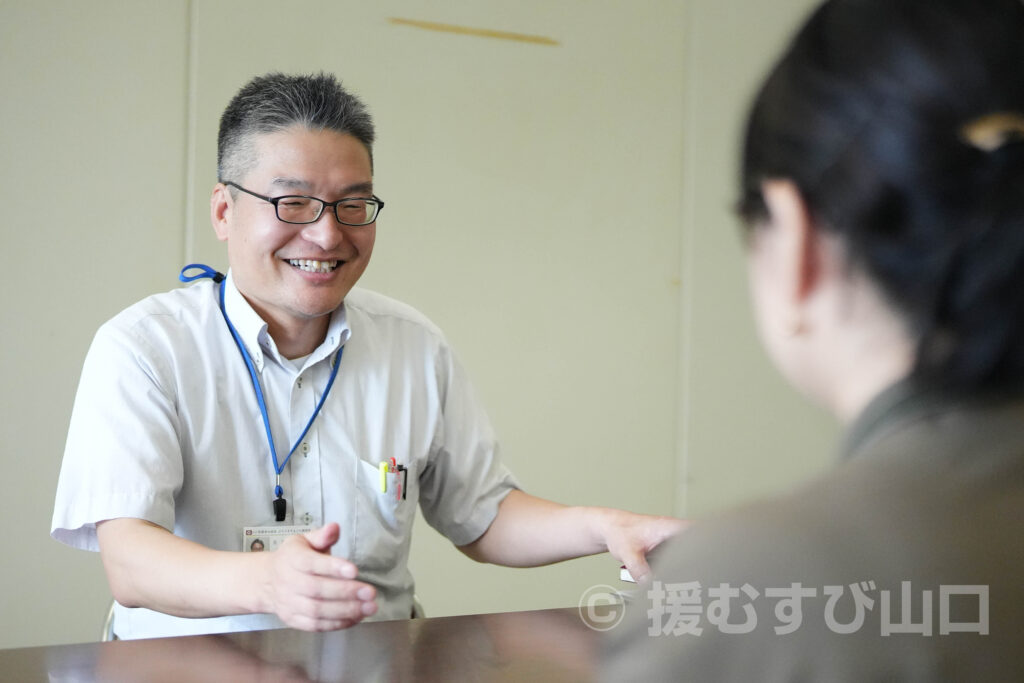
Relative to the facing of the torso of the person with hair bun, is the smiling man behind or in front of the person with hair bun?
in front

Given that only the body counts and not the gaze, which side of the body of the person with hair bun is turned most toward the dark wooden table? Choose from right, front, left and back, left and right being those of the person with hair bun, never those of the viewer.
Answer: front

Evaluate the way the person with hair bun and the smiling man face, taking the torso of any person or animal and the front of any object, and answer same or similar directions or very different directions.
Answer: very different directions

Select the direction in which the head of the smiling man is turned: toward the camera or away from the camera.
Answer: toward the camera

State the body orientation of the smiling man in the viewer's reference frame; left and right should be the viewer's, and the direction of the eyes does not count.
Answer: facing the viewer and to the right of the viewer

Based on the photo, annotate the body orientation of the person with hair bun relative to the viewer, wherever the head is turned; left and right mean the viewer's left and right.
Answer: facing away from the viewer and to the left of the viewer
